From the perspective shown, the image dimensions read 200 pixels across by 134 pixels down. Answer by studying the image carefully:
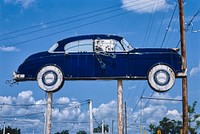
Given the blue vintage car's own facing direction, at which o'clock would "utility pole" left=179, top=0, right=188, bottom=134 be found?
The utility pole is roughly at 11 o'clock from the blue vintage car.

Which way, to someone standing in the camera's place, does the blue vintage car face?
facing to the right of the viewer
